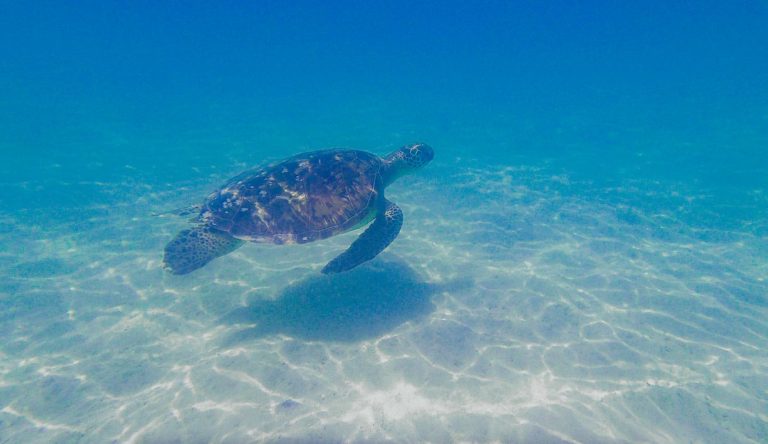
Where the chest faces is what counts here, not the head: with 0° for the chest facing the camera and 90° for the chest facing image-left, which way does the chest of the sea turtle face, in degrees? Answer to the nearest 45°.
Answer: approximately 270°
